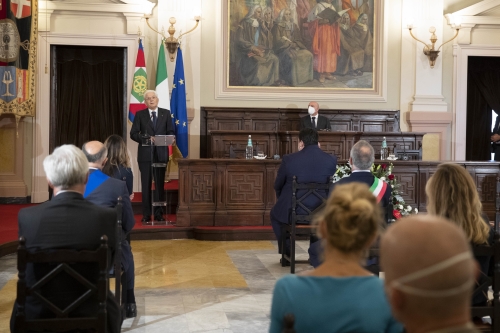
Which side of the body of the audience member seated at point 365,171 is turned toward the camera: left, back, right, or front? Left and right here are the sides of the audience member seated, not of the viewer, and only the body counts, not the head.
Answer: back

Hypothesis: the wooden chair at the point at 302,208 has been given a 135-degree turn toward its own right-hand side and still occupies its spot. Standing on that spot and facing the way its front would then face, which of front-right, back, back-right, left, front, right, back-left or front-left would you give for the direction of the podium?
back

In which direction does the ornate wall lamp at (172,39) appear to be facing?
toward the camera

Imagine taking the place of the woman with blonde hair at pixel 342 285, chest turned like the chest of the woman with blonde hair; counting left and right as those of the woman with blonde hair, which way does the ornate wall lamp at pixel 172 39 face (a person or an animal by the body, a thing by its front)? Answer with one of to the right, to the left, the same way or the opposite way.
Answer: the opposite way

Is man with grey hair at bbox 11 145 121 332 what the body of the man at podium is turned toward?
yes

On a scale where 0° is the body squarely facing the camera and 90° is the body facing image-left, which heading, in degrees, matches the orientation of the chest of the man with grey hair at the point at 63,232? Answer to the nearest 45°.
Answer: approximately 180°

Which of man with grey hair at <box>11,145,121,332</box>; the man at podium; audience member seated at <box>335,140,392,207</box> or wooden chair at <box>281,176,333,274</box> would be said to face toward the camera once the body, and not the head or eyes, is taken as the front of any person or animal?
the man at podium

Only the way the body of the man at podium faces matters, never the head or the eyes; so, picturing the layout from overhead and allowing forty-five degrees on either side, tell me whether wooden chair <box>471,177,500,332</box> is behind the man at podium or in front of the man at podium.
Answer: in front

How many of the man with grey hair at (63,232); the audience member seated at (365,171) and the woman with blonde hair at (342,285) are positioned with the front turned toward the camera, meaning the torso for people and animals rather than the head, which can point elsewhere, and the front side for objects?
0

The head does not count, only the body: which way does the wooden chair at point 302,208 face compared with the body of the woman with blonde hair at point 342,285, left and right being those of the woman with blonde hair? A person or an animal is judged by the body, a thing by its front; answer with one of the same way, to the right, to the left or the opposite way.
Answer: the same way

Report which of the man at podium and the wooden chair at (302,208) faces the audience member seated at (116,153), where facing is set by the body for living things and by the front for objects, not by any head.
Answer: the man at podium

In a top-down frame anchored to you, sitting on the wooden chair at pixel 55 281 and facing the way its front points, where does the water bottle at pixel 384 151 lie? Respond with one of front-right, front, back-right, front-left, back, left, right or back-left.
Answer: front-right

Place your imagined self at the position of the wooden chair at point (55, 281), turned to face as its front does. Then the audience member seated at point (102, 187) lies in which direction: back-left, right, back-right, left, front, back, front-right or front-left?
front

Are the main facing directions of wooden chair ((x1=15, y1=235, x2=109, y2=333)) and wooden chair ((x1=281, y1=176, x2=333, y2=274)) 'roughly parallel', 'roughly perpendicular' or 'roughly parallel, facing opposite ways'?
roughly parallel

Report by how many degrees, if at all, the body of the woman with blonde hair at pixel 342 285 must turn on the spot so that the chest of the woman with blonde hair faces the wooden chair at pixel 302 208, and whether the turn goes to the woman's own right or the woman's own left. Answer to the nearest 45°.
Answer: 0° — they already face it

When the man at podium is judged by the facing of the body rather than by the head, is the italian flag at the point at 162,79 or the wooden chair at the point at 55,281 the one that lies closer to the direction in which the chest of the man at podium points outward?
the wooden chair

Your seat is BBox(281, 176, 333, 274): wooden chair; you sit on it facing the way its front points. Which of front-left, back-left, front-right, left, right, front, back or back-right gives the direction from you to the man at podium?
front-left

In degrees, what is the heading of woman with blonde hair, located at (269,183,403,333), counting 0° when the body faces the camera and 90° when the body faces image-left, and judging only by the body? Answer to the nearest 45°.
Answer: approximately 180°

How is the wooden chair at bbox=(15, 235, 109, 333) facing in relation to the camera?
away from the camera

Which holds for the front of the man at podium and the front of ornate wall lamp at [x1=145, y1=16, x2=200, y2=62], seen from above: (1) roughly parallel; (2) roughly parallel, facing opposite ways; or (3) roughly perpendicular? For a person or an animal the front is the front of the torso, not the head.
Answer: roughly parallel

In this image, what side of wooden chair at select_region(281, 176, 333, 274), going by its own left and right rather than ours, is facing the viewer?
back

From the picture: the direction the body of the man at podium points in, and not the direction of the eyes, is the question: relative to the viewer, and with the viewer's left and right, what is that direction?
facing the viewer
